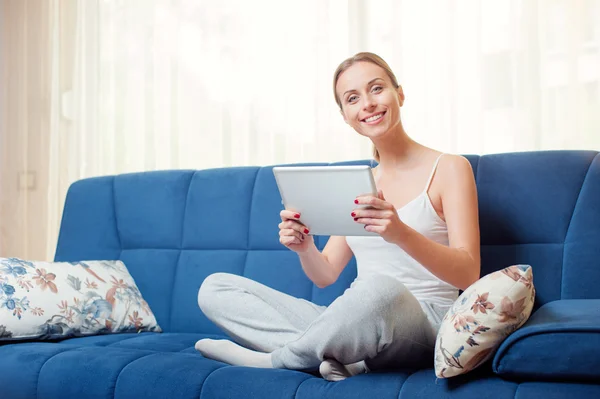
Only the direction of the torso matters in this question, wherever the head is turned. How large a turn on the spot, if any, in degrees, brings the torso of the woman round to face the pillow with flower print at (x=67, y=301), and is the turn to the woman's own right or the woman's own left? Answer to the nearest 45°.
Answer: approximately 90° to the woman's own right

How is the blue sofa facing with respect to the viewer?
toward the camera

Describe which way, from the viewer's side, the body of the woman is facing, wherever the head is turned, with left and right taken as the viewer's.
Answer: facing the viewer and to the left of the viewer
